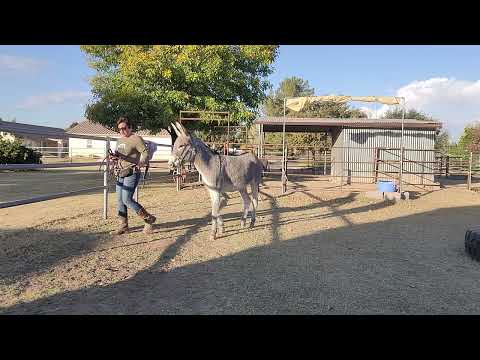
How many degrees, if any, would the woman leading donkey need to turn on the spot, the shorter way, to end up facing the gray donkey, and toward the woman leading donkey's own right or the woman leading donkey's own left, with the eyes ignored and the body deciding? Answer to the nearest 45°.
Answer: approximately 135° to the woman leading donkey's own left

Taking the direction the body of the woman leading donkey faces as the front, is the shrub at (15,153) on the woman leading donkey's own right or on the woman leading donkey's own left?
on the woman leading donkey's own right

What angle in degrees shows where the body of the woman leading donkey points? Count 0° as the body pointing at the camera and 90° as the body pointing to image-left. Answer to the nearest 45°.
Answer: approximately 45°

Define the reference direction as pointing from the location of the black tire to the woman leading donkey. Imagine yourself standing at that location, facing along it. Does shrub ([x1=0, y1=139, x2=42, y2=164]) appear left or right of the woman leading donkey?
right

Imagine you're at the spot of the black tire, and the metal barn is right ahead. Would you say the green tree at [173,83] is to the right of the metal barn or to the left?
left

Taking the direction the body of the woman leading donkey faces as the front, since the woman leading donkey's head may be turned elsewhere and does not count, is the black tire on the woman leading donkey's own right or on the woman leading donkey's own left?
on the woman leading donkey's own left

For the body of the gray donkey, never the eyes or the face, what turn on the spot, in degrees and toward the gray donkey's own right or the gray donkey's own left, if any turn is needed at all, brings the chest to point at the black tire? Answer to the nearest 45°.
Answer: approximately 135° to the gray donkey's own left

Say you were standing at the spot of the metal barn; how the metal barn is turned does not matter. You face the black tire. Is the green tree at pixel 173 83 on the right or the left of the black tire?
right

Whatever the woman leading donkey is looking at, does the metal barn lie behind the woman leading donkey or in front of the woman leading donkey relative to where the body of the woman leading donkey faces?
behind

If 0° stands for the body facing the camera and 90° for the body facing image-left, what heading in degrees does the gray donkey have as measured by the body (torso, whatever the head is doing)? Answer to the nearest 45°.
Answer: approximately 45°

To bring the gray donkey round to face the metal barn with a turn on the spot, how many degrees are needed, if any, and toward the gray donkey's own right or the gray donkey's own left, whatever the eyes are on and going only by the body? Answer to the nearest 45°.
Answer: approximately 180°
